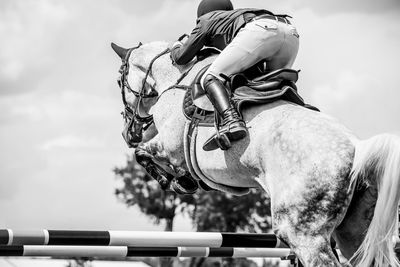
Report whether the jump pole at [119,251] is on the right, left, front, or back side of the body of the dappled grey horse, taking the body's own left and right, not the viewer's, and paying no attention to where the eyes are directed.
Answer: front

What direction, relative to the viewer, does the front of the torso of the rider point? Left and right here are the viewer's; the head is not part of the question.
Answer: facing away from the viewer and to the left of the viewer

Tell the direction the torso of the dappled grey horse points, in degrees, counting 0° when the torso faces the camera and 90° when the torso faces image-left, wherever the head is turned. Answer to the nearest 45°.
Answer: approximately 135°
